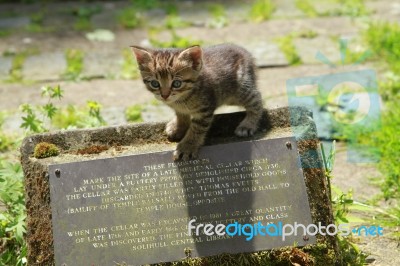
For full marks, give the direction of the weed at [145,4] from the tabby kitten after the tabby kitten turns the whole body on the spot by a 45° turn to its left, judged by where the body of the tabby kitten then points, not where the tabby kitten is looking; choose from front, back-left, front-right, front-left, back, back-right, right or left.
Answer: back

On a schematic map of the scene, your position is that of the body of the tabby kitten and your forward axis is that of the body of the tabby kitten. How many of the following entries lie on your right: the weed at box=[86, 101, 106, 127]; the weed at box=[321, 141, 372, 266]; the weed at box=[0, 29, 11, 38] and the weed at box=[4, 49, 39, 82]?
3

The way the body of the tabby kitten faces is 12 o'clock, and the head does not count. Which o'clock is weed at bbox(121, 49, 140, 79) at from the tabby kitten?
The weed is roughly at 4 o'clock from the tabby kitten.

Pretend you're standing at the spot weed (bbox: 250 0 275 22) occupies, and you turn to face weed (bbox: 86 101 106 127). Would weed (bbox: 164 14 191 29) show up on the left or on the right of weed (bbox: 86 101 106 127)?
right

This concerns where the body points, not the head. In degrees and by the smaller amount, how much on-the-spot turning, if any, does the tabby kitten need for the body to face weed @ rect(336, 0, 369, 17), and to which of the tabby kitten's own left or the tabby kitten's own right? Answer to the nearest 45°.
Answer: approximately 180°

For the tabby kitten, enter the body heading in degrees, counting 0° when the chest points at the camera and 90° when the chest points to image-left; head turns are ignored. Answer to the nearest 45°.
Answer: approximately 45°

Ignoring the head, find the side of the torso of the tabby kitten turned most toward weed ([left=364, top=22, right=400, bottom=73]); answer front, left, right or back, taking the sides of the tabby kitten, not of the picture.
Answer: back

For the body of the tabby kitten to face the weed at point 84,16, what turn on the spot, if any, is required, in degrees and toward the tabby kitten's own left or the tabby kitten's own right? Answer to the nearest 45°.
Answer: approximately 135° to the tabby kitten's own right

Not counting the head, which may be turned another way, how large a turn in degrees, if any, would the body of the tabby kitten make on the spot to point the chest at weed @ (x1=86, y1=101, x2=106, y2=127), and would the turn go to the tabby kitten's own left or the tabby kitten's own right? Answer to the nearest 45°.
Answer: approximately 90° to the tabby kitten's own right

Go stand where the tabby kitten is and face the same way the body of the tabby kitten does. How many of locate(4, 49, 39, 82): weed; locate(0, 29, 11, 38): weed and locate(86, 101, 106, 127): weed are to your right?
3

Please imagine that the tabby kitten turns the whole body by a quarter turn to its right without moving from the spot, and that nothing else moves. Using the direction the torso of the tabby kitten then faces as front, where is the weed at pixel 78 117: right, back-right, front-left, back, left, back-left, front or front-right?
front

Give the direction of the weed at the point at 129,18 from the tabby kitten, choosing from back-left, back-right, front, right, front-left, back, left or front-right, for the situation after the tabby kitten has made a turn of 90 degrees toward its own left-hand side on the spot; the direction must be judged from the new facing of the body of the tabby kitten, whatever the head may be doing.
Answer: back-left

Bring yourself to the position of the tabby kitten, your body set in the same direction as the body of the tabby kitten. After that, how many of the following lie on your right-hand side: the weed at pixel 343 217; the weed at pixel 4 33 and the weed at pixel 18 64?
2

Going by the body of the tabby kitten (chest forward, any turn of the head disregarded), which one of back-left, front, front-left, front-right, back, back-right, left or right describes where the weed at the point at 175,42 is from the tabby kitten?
back-right

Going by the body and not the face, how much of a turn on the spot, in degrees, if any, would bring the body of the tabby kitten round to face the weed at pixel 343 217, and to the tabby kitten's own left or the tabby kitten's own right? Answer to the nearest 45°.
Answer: approximately 135° to the tabby kitten's own left

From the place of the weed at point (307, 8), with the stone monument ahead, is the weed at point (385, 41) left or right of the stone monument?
left

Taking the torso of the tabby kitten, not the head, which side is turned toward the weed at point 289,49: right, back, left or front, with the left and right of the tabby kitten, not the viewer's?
back
